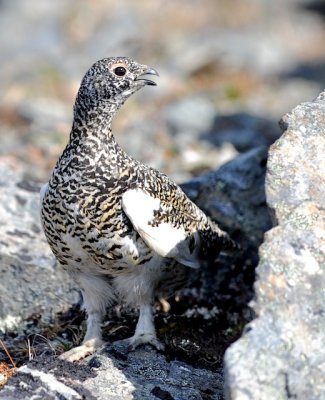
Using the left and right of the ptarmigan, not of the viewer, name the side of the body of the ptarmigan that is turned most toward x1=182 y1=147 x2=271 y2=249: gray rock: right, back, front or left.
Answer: back

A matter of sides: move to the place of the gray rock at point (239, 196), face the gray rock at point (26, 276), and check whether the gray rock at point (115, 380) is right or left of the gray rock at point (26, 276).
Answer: left

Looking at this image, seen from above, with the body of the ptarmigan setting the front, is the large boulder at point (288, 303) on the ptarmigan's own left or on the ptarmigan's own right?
on the ptarmigan's own left

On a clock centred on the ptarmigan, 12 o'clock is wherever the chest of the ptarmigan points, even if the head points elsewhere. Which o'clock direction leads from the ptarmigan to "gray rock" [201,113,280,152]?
The gray rock is roughly at 5 o'clock from the ptarmigan.

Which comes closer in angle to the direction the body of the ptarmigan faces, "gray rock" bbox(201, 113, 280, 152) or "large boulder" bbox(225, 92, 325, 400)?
the large boulder

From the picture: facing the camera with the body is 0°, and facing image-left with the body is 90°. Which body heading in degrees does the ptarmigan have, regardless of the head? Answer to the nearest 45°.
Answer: approximately 45°

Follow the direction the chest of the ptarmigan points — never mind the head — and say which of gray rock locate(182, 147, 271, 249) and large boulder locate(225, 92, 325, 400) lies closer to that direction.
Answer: the large boulder
